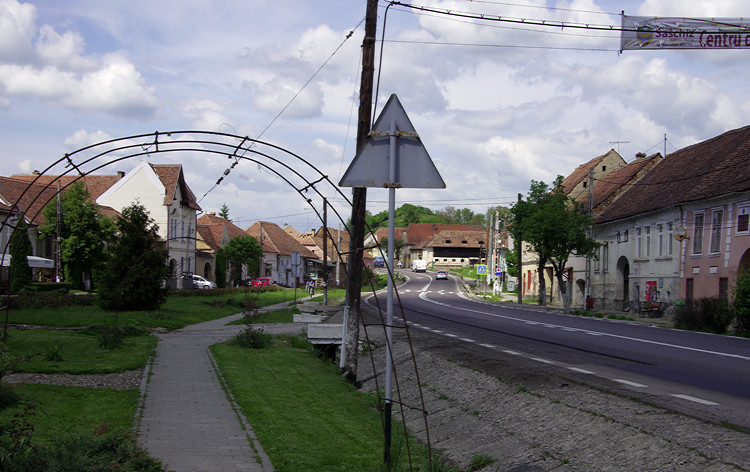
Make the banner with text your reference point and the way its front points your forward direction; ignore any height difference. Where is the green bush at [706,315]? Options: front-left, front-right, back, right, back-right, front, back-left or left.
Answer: back

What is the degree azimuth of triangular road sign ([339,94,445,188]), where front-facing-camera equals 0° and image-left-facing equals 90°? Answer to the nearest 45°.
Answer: approximately 180°

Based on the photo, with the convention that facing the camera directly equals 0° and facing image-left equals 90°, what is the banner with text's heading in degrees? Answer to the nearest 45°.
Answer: approximately 0°

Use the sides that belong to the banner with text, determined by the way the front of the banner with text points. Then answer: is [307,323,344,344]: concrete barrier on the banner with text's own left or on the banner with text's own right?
on the banner with text's own right

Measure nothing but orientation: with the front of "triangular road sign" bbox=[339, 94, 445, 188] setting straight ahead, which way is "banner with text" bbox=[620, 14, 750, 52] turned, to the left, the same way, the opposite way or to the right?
the opposite way

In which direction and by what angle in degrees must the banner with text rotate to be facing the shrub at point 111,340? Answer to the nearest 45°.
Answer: approximately 45° to its right

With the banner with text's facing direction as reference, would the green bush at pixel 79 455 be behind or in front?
in front

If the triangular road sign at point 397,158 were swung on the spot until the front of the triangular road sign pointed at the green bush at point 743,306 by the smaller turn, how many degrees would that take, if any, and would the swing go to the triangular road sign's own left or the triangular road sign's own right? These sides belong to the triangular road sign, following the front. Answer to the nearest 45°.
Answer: approximately 45° to the triangular road sign's own right

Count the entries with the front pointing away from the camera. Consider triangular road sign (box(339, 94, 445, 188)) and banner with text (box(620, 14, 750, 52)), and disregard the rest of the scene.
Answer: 1
